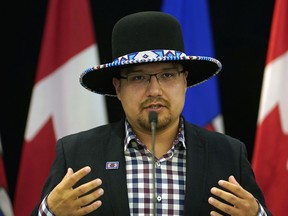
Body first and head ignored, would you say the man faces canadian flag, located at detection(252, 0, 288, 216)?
no

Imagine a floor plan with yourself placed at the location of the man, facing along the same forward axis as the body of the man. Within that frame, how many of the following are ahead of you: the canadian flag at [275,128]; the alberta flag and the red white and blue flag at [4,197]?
0

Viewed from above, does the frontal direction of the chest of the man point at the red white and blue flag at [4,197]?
no

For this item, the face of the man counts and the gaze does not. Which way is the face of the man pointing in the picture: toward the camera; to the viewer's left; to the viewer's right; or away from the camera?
toward the camera

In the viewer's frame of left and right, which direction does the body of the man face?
facing the viewer

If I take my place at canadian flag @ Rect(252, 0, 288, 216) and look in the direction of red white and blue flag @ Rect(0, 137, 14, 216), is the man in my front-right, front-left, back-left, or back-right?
front-left

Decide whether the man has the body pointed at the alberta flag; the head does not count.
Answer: no
